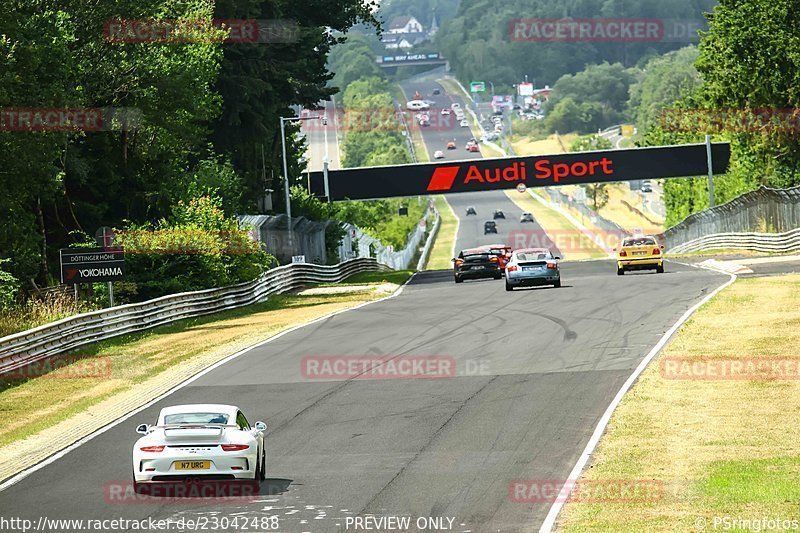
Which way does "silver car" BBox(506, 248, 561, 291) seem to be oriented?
away from the camera

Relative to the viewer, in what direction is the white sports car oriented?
away from the camera

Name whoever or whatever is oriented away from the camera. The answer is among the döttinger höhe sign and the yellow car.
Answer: the yellow car

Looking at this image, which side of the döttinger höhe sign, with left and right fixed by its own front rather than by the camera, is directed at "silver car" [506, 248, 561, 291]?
left

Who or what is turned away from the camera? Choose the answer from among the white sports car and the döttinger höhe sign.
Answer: the white sports car

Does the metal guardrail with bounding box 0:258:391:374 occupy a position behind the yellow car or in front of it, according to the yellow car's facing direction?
behind

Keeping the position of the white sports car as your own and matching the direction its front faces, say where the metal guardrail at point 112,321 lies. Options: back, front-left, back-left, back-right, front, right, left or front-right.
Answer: front

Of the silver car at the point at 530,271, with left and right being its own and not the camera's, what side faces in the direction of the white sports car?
back

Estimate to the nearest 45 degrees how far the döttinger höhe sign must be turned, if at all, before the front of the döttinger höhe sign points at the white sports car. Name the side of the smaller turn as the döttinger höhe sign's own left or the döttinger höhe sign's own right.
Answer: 0° — it already faces it

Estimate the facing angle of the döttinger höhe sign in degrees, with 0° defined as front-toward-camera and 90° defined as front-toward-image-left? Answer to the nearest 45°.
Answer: approximately 0°

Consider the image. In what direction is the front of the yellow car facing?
away from the camera

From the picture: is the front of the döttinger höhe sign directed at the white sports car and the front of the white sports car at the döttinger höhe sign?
yes
